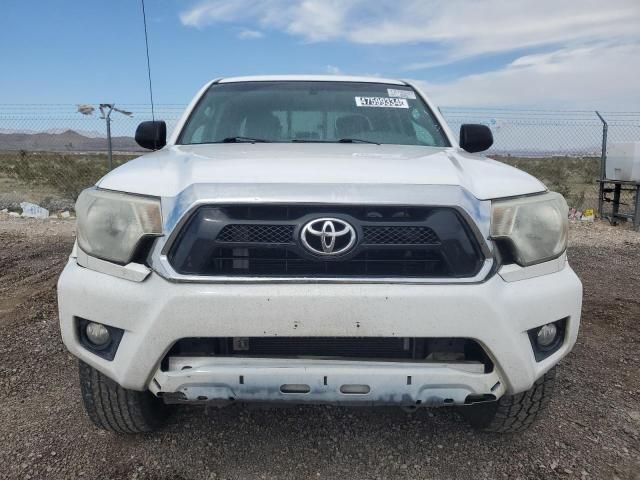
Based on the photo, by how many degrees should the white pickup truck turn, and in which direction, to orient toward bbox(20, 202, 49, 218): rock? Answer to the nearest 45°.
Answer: approximately 135° to its right

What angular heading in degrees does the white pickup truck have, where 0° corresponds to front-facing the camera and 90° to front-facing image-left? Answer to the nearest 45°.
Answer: approximately 0°

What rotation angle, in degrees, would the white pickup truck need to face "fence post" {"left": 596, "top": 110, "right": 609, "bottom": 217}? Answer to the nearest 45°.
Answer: approximately 135° to its left
